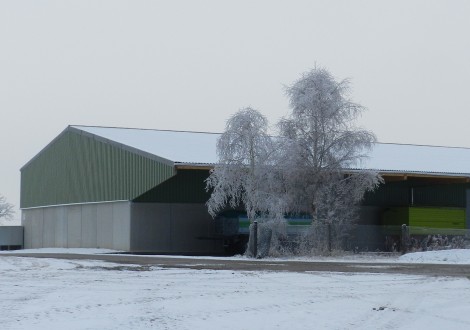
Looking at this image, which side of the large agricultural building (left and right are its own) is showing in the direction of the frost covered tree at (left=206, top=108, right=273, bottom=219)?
front

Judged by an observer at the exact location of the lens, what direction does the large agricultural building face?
facing the viewer and to the right of the viewer

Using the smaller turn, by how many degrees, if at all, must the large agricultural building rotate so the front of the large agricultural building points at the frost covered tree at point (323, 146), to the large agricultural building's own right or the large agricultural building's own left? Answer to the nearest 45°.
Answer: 0° — it already faces it
